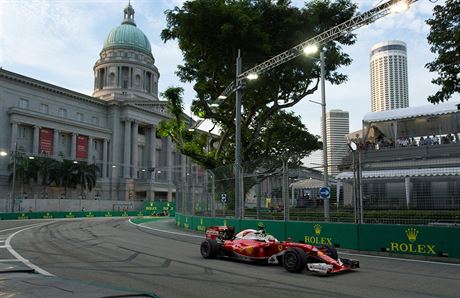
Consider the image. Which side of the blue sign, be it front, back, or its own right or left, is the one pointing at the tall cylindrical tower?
back

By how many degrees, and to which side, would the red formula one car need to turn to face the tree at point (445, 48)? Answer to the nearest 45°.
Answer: approximately 90° to its left

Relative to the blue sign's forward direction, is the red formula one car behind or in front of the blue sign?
in front

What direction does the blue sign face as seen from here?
toward the camera

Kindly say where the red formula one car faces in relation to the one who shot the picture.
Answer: facing the viewer and to the right of the viewer

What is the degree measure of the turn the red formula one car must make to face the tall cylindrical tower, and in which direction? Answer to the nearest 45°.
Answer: approximately 135° to its left

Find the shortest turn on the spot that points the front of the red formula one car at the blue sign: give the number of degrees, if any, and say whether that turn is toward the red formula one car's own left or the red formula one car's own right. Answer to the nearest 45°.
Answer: approximately 90° to the red formula one car's own left

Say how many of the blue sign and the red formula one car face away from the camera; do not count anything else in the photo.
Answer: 0
